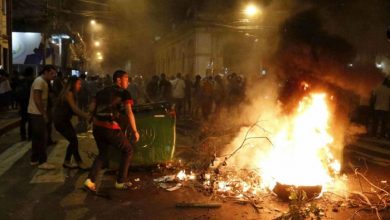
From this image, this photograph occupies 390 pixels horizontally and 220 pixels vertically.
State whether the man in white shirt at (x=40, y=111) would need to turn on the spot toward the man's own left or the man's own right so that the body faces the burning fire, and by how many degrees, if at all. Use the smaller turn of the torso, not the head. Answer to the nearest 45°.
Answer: approximately 45° to the man's own right

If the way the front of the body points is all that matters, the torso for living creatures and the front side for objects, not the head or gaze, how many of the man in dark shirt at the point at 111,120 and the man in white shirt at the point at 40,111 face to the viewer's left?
0

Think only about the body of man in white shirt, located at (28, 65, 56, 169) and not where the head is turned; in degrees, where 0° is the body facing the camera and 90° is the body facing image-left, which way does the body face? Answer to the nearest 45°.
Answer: approximately 270°

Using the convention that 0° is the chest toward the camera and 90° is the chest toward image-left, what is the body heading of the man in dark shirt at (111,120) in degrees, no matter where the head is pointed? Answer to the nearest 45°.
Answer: approximately 225°

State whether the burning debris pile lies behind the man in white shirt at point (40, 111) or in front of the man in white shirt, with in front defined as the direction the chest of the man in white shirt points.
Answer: in front
